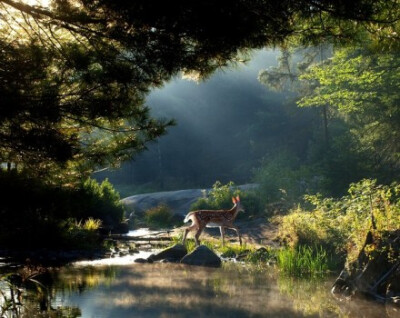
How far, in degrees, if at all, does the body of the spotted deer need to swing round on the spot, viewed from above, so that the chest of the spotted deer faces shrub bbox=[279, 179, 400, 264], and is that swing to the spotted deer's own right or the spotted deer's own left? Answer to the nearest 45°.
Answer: approximately 45° to the spotted deer's own right

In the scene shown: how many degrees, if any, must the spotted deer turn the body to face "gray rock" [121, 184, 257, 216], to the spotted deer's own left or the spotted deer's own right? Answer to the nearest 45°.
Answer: approximately 90° to the spotted deer's own left

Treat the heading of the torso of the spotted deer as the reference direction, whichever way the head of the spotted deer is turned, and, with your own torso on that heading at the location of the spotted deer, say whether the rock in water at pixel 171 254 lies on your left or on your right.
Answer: on your right

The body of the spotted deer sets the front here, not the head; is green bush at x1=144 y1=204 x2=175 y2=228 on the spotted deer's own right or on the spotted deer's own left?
on the spotted deer's own left

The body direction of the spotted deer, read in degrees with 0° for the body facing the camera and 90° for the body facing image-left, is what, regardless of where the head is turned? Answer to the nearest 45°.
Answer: approximately 270°

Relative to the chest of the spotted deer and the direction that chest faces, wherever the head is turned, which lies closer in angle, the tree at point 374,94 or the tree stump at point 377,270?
the tree

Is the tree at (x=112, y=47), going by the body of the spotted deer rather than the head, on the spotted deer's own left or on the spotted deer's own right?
on the spotted deer's own right

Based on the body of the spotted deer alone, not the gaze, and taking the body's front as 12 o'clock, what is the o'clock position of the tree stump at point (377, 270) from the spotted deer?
The tree stump is roughly at 2 o'clock from the spotted deer.

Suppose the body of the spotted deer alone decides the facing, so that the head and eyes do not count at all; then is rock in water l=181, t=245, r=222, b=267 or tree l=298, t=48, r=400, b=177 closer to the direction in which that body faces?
the tree

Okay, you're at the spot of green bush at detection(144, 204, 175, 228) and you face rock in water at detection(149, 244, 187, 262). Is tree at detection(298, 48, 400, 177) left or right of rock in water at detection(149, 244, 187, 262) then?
left

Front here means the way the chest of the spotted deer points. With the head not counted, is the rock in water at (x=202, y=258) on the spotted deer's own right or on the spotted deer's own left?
on the spotted deer's own right
